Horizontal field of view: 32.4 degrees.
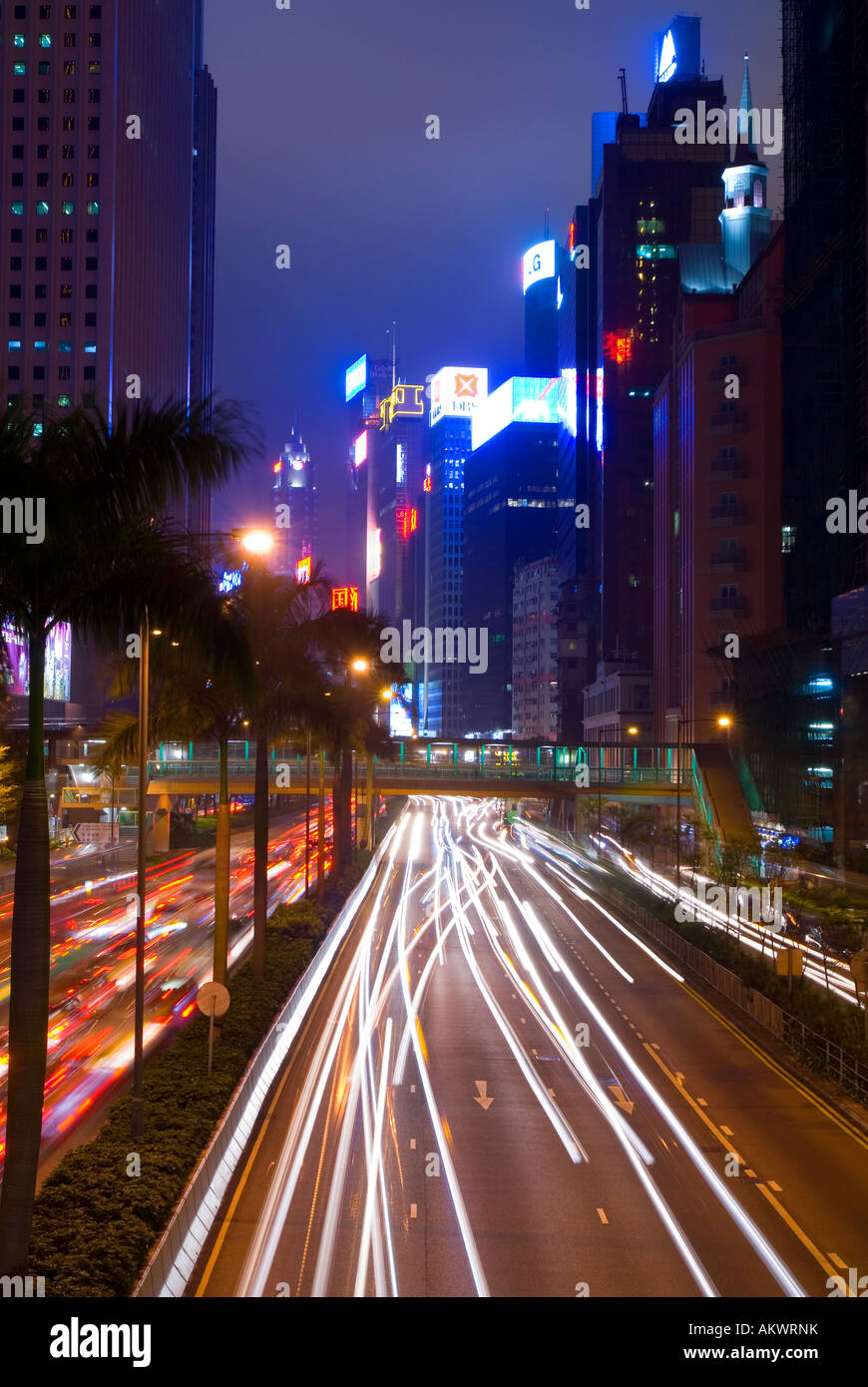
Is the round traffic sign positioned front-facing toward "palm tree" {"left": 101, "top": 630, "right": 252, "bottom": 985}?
yes

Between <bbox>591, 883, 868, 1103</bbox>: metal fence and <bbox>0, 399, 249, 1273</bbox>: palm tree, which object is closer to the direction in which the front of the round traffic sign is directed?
the metal fence

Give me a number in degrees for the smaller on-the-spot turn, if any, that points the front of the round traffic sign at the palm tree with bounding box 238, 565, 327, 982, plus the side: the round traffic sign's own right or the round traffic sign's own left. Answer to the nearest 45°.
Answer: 0° — it already faces it

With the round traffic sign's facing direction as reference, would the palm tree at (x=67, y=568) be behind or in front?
behind

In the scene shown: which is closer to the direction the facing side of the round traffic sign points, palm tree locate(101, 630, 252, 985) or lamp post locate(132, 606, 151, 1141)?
the palm tree

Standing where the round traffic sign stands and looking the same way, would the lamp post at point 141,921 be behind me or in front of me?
behind

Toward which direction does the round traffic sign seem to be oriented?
away from the camera

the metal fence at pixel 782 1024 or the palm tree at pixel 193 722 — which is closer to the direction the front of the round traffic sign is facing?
the palm tree
